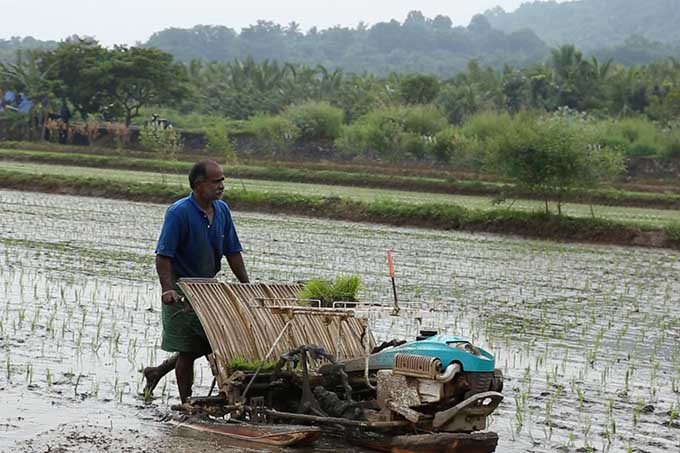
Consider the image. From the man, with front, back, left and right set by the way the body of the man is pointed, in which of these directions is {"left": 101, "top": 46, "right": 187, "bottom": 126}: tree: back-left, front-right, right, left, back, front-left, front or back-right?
back-left

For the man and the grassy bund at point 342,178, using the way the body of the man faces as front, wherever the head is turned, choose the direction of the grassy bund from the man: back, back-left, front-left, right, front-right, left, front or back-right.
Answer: back-left

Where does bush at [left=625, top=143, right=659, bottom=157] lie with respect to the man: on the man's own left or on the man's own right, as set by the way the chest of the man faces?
on the man's own left

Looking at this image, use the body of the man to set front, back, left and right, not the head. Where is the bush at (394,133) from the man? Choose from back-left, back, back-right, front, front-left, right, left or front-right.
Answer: back-left

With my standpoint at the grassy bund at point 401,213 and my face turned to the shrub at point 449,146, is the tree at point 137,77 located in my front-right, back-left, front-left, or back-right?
front-left

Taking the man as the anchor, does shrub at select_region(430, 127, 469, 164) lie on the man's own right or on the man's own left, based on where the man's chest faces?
on the man's own left

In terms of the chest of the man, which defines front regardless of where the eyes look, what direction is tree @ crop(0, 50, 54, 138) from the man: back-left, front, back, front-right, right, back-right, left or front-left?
back-left

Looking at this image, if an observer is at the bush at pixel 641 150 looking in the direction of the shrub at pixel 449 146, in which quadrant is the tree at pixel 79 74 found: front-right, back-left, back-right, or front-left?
front-right

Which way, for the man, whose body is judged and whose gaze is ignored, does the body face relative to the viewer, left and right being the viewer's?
facing the viewer and to the right of the viewer

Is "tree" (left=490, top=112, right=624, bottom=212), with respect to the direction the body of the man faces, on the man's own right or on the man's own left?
on the man's own left

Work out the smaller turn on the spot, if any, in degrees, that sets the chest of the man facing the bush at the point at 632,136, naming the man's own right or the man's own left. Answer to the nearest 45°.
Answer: approximately 90° to the man's own left
